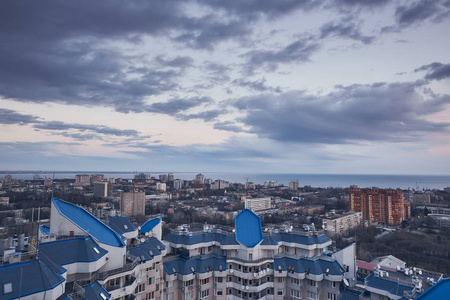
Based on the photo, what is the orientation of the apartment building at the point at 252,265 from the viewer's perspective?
toward the camera

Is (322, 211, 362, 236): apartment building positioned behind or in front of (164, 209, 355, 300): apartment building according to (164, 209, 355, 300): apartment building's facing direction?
behind
